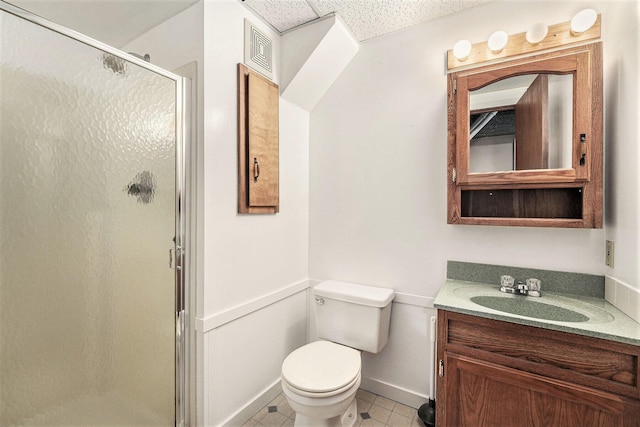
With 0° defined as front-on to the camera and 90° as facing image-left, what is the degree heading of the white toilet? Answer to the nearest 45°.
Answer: approximately 45°

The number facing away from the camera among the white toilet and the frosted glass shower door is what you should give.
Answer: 0

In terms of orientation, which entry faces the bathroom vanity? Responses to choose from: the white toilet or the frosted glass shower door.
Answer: the frosted glass shower door

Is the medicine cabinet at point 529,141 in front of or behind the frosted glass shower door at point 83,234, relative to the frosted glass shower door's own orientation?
in front

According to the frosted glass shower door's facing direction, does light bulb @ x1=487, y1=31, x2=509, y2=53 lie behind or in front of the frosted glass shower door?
in front

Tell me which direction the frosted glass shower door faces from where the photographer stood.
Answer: facing the viewer and to the right of the viewer

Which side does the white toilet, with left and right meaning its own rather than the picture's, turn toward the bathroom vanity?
left

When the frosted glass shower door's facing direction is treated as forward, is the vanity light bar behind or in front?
in front
